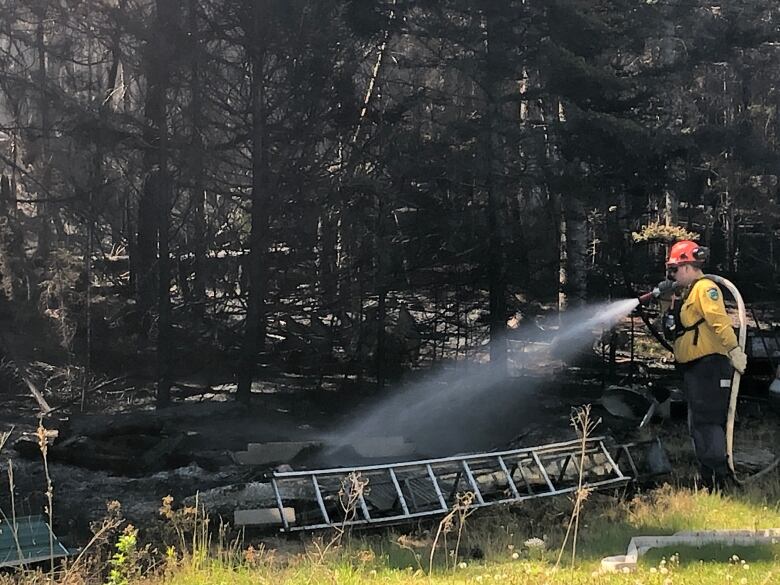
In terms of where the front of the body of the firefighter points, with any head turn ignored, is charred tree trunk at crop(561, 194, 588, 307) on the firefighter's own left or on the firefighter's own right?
on the firefighter's own right

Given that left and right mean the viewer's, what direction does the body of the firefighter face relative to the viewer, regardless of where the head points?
facing to the left of the viewer

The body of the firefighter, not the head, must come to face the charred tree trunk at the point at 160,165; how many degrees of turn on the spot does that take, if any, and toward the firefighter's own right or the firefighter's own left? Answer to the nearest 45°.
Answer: approximately 45° to the firefighter's own right

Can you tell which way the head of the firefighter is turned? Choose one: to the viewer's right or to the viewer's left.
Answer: to the viewer's left

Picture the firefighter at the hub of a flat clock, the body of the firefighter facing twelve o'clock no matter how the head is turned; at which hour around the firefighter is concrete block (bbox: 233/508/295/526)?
The concrete block is roughly at 11 o'clock from the firefighter.
